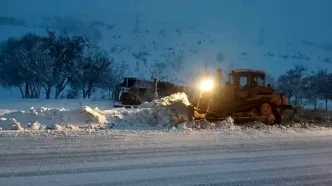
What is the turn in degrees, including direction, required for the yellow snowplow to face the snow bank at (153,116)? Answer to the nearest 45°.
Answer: approximately 45° to its left

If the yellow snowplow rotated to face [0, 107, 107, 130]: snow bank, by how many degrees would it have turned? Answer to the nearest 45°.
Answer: approximately 45° to its left

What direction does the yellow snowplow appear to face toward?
to the viewer's left
